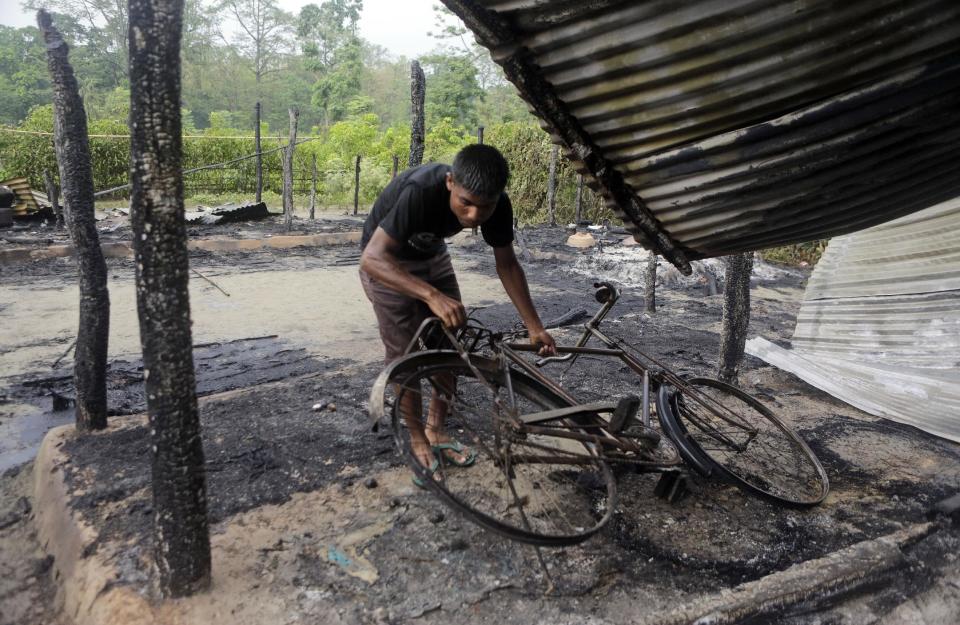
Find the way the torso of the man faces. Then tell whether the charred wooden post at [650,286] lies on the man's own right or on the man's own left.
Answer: on the man's own left

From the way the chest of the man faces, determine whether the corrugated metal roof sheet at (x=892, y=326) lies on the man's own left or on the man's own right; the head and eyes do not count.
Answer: on the man's own left

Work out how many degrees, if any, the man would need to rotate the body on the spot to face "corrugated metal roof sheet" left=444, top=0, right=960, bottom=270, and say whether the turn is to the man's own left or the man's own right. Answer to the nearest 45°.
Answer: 0° — they already face it

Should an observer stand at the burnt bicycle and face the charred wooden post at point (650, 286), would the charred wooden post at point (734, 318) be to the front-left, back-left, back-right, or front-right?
front-right

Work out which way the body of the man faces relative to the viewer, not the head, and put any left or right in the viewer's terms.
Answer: facing the viewer and to the right of the viewer

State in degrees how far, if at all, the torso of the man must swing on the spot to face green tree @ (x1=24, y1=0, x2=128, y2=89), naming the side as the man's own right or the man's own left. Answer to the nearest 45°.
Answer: approximately 180°

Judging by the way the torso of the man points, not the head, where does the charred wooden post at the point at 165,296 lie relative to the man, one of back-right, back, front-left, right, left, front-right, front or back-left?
right

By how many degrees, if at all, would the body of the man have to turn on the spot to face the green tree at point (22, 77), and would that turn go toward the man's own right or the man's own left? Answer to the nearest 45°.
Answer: approximately 180°

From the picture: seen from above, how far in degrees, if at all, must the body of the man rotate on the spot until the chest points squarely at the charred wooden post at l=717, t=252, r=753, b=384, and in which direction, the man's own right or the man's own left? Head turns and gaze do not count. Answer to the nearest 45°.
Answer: approximately 90° to the man's own left

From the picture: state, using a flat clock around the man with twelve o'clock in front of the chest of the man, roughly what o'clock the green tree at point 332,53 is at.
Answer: The green tree is roughly at 7 o'clock from the man.

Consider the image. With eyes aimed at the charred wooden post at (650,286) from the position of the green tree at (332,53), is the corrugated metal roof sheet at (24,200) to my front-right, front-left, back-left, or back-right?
front-right

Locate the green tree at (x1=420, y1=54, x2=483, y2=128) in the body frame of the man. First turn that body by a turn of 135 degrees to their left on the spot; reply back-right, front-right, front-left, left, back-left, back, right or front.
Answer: front

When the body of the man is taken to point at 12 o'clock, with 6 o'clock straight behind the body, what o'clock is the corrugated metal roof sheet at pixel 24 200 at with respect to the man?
The corrugated metal roof sheet is roughly at 6 o'clock from the man.
